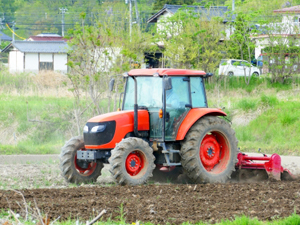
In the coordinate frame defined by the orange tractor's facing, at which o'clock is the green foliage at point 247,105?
The green foliage is roughly at 5 o'clock from the orange tractor.

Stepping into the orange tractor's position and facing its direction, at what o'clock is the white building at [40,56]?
The white building is roughly at 4 o'clock from the orange tractor.

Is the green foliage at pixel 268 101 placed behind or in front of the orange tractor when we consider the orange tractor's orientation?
behind

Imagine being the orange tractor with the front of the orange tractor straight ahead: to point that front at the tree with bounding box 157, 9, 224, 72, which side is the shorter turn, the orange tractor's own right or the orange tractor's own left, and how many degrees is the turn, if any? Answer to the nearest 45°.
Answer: approximately 135° to the orange tractor's own right

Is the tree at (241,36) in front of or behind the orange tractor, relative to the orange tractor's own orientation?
behind

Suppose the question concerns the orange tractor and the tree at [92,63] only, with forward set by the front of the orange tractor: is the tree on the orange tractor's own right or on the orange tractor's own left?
on the orange tractor's own right

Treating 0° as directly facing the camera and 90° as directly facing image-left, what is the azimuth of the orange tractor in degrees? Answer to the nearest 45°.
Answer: approximately 45°

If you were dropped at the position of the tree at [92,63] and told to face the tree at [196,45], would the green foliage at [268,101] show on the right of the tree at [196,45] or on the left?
right
